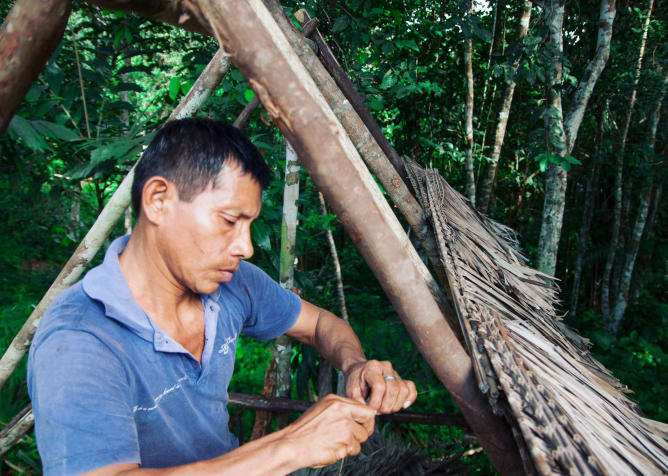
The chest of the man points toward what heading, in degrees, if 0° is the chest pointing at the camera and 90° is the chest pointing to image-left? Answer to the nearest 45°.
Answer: approximately 315°

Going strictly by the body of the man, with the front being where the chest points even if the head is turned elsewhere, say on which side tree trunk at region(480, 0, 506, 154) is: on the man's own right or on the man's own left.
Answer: on the man's own left

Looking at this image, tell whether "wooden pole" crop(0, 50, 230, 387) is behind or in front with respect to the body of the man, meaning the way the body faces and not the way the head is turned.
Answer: behind

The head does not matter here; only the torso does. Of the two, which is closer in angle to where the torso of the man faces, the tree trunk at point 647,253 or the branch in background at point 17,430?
the tree trunk

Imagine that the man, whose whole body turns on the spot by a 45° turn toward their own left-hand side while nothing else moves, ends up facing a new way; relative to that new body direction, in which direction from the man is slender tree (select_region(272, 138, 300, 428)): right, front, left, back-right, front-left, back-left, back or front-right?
left

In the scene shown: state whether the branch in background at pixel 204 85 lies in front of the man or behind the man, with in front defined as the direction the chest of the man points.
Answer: behind
